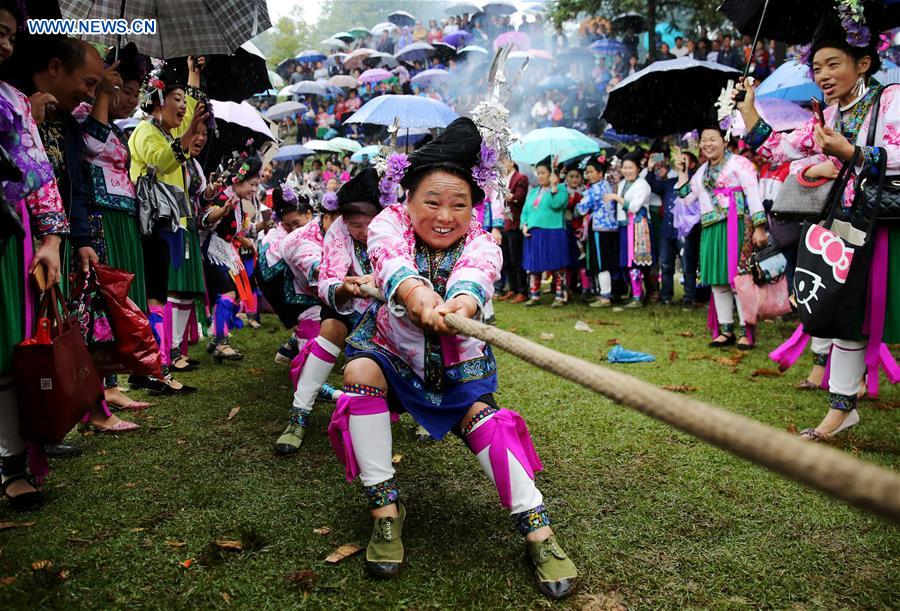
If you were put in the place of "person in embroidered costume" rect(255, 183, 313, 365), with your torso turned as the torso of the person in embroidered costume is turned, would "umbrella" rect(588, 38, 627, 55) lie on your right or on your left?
on your left

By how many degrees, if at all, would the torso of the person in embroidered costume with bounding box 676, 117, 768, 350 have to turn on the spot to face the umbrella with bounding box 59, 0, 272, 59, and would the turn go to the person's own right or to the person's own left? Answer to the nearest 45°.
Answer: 0° — they already face it

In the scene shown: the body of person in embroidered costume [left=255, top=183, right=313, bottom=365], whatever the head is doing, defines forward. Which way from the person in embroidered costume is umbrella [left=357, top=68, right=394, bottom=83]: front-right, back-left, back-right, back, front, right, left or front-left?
back-left

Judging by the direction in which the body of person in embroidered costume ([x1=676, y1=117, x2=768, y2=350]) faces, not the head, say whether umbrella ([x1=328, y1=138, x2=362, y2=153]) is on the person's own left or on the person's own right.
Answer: on the person's own right

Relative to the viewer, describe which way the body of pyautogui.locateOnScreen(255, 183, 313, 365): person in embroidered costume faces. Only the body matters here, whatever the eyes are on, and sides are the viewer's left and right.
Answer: facing the viewer and to the right of the viewer

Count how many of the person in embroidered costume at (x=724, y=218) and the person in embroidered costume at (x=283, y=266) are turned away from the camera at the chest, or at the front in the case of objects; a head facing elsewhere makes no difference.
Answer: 0

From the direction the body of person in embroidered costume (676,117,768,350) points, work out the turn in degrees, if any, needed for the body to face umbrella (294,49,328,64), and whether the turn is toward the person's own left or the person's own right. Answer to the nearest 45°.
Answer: approximately 90° to the person's own right

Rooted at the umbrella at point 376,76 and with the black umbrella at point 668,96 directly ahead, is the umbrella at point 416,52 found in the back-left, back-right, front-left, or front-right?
back-left

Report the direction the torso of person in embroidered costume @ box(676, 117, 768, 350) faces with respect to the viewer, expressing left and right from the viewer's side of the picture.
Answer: facing the viewer and to the left of the viewer
